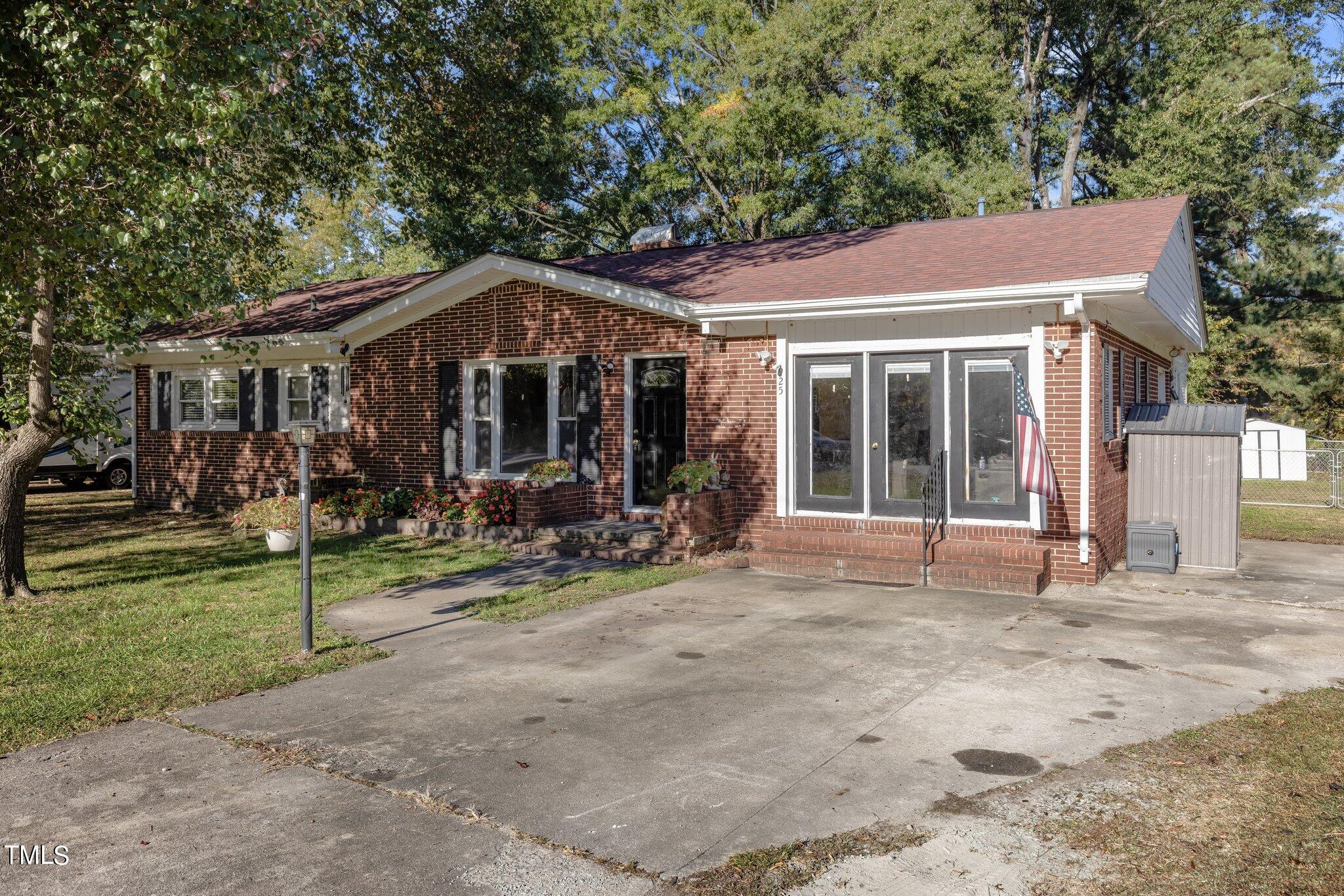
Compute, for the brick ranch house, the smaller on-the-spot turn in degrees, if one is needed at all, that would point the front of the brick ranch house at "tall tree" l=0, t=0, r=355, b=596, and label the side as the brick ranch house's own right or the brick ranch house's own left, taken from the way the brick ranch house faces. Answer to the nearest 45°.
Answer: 0° — it already faces it

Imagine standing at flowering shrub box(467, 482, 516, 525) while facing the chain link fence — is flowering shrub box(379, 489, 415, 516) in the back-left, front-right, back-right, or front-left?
back-left

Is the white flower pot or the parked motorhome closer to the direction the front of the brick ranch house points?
the white flower pot

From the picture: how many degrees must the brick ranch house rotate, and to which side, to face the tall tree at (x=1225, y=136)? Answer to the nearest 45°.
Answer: approximately 180°

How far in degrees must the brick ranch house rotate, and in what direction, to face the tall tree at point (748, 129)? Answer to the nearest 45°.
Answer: approximately 135° to its right

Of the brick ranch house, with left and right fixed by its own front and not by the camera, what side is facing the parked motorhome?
right

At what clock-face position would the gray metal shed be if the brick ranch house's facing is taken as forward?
The gray metal shed is roughly at 8 o'clock from the brick ranch house.
